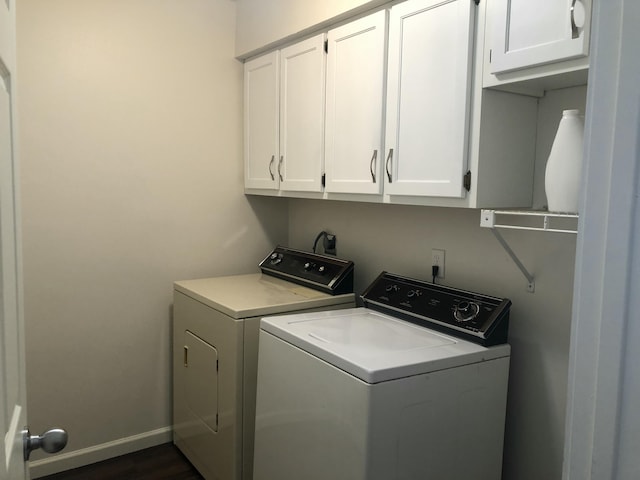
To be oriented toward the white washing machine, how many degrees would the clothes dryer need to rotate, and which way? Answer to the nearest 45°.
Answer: approximately 90° to its left

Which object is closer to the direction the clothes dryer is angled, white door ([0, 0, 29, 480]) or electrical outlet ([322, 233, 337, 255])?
the white door

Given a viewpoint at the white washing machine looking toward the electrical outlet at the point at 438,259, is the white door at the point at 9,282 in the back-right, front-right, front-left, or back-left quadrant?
back-left

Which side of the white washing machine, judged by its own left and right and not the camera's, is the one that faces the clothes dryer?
right

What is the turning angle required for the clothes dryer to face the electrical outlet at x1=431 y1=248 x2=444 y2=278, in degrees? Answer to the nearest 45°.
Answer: approximately 135° to its left

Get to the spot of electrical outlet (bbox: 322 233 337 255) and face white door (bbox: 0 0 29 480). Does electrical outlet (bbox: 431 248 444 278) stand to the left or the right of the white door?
left

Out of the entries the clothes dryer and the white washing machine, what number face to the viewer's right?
0

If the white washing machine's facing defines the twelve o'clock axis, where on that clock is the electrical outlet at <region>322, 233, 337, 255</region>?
The electrical outlet is roughly at 4 o'clock from the white washing machine.

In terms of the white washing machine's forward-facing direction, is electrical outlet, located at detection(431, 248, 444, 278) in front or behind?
behind

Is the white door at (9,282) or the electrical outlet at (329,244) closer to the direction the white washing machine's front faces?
the white door

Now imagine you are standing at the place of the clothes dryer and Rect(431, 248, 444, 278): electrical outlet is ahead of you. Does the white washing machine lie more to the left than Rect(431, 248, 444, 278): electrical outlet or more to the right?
right

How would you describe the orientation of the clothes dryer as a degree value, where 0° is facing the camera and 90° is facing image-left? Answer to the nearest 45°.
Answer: approximately 45°
